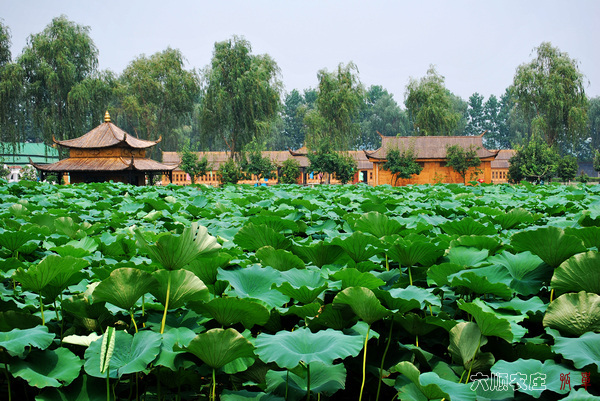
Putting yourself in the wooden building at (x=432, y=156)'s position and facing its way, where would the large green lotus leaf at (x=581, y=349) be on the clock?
The large green lotus leaf is roughly at 12 o'clock from the wooden building.

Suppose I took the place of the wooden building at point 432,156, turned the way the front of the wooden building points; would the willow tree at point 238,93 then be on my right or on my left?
on my right

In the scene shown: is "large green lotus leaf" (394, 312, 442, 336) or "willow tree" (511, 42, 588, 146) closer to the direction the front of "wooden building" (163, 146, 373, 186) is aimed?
the large green lotus leaf

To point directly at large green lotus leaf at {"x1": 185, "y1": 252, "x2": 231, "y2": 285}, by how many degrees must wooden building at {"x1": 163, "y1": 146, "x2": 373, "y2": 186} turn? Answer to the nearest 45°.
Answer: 0° — it already faces it

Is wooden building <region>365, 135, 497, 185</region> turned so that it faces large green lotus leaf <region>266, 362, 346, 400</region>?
yes

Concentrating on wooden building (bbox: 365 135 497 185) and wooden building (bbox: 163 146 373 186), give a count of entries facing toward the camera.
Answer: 2

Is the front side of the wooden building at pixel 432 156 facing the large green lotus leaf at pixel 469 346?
yes

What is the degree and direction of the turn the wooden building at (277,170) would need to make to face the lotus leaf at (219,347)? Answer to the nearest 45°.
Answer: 0° — it already faces it

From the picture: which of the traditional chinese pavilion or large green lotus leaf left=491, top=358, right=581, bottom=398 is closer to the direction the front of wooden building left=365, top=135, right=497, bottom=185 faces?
the large green lotus leaf

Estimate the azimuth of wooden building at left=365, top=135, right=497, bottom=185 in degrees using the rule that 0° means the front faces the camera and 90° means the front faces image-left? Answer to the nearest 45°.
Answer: approximately 0°
